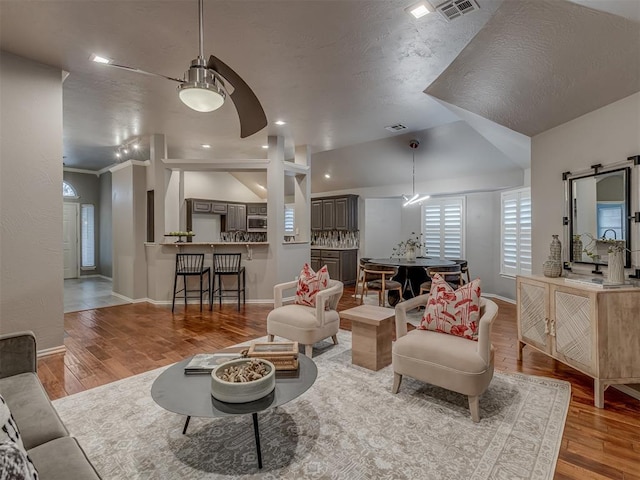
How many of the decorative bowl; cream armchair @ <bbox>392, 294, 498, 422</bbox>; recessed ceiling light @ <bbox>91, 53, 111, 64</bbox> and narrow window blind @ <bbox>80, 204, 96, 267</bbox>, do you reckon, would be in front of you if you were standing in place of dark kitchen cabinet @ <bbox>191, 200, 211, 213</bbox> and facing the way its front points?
3

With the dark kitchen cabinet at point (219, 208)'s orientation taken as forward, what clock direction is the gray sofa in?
The gray sofa is roughly at 12 o'clock from the dark kitchen cabinet.

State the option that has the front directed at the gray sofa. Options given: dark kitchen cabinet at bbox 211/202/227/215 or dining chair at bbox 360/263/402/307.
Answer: the dark kitchen cabinet

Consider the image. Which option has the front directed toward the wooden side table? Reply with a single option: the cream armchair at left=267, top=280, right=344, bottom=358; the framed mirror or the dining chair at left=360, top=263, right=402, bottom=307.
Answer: the framed mirror

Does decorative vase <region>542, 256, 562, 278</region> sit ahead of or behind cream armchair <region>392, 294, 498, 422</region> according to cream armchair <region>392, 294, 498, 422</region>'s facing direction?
behind

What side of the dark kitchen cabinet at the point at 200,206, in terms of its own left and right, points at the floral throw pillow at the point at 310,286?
front

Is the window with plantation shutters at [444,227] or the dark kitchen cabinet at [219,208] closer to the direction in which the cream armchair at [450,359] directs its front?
the dark kitchen cabinet

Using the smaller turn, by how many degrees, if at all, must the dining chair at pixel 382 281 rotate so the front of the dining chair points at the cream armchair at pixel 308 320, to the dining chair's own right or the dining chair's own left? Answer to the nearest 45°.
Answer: approximately 135° to the dining chair's own right

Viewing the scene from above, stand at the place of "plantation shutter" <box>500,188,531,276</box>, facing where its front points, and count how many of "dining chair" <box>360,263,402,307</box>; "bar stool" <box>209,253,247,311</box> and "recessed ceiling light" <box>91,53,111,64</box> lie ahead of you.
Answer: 3

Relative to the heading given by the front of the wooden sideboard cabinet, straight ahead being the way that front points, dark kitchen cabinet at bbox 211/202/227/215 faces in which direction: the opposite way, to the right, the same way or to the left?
to the left

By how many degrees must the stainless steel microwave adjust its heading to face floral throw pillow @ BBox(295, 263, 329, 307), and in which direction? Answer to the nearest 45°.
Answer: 0° — it already faces it

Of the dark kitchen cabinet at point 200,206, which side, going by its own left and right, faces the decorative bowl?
front

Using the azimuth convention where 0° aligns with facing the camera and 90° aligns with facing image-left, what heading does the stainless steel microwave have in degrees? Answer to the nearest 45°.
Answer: approximately 0°

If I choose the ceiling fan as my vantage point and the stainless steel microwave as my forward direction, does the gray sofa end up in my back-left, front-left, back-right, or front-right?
back-left

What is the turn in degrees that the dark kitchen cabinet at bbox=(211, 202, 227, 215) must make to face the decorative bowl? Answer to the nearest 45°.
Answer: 0° — it already faces it
